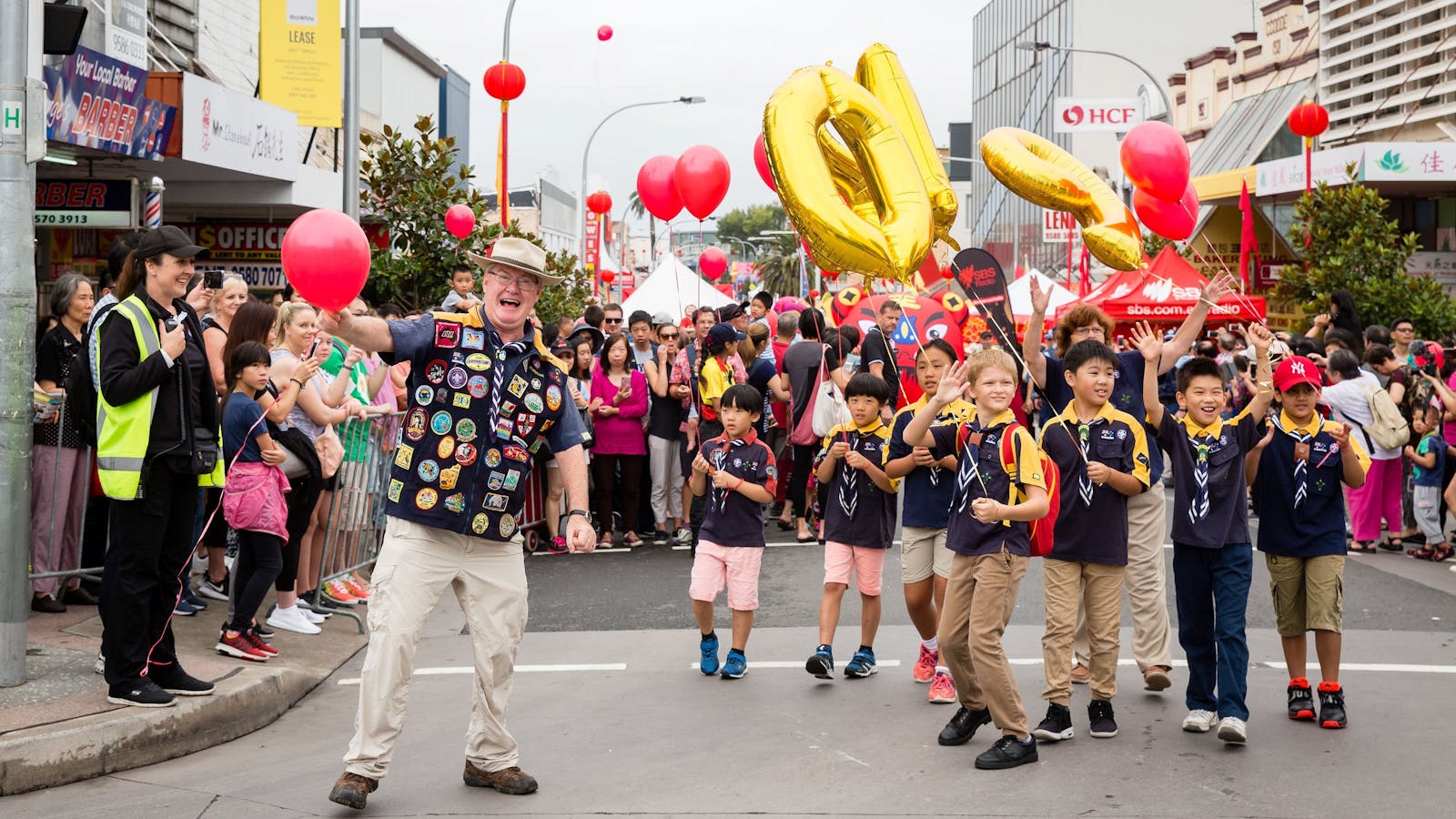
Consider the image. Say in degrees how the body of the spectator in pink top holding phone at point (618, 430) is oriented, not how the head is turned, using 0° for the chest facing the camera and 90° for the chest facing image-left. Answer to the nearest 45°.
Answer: approximately 0°

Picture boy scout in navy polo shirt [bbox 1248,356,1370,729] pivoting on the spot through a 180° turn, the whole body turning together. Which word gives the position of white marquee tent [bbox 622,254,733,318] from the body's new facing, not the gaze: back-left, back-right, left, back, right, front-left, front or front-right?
front-left

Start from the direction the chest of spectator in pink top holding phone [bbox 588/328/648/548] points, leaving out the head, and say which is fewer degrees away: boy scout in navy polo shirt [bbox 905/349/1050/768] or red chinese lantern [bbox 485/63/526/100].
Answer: the boy scout in navy polo shirt

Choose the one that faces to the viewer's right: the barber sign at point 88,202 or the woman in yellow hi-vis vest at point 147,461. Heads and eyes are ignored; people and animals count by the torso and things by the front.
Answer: the woman in yellow hi-vis vest

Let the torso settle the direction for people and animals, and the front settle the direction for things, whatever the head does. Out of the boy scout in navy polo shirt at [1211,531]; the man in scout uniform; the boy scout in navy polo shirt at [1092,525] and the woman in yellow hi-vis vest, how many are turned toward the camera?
3

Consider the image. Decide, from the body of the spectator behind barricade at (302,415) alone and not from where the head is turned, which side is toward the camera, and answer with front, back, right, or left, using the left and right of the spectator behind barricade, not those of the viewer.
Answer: right

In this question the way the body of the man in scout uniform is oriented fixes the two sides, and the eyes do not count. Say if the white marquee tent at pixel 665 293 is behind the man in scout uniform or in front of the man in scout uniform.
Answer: behind

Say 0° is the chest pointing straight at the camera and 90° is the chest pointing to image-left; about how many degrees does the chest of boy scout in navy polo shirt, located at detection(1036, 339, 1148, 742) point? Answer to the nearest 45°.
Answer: approximately 0°

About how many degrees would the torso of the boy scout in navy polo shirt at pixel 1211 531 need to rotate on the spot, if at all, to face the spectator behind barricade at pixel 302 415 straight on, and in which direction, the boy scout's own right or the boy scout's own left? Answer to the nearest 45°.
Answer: approximately 90° to the boy scout's own right
